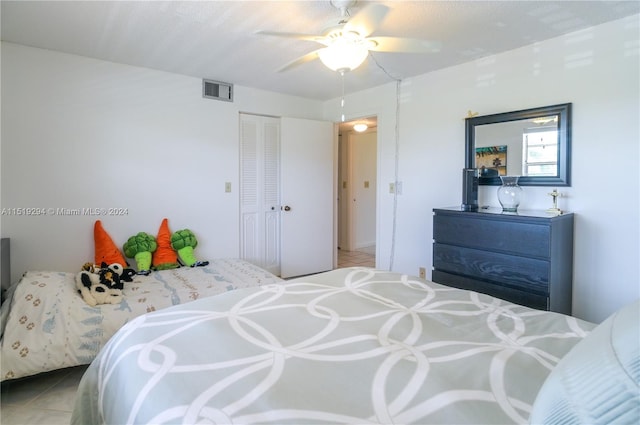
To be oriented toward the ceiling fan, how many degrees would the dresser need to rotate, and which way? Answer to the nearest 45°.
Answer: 0° — it already faces it

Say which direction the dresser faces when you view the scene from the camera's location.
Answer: facing the viewer and to the left of the viewer

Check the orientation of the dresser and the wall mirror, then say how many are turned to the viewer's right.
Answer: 0

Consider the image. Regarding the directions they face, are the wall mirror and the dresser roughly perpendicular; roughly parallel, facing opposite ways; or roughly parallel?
roughly parallel

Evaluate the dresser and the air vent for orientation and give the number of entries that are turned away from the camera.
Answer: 0

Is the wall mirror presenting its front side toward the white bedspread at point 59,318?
yes

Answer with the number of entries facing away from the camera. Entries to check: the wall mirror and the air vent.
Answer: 0

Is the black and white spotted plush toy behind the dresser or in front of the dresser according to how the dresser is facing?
in front

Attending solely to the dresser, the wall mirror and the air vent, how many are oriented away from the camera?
0

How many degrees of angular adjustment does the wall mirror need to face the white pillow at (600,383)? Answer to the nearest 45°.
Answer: approximately 45° to its left

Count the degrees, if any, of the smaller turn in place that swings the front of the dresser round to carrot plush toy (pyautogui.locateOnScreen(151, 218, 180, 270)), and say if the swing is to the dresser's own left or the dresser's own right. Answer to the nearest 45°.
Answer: approximately 45° to the dresser's own right

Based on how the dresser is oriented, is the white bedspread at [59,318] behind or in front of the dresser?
in front

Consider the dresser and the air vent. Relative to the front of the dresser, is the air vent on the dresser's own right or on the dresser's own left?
on the dresser's own right

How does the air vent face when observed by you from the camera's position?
facing the viewer and to the right of the viewer
